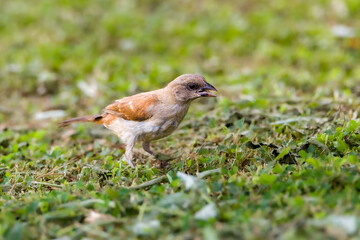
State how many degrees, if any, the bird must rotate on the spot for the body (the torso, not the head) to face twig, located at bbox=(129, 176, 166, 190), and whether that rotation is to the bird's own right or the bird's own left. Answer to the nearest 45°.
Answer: approximately 90° to the bird's own right

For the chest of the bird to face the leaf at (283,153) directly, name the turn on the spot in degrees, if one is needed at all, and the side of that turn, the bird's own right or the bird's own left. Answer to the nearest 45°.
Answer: approximately 45° to the bird's own right

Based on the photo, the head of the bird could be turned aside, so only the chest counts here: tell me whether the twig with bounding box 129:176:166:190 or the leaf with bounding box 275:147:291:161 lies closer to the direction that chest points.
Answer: the leaf

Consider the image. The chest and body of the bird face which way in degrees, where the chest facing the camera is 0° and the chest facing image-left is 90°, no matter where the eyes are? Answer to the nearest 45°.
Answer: approximately 270°
